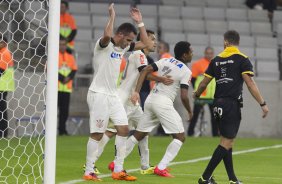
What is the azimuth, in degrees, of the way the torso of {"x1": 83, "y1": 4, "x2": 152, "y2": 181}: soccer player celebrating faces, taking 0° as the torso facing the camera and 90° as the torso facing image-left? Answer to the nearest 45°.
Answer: approximately 315°

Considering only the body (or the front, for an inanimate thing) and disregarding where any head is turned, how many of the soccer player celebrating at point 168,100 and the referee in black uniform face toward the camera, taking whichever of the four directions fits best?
0

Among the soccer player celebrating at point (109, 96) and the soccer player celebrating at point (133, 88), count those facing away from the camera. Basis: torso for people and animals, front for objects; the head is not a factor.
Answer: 0
